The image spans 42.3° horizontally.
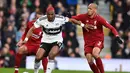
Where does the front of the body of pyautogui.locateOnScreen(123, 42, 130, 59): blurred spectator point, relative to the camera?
toward the camera

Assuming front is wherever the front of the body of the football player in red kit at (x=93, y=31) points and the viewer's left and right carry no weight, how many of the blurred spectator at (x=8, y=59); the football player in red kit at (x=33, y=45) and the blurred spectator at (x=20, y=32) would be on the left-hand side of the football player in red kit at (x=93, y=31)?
0

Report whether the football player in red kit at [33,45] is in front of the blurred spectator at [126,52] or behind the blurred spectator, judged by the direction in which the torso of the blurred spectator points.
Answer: in front

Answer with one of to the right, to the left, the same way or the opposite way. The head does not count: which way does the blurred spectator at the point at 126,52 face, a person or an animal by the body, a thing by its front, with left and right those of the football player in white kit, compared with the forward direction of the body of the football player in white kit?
the same way

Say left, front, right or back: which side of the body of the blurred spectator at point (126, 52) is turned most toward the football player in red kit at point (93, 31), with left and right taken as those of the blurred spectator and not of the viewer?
front

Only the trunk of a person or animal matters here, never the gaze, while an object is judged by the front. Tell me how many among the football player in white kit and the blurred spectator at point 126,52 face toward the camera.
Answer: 2

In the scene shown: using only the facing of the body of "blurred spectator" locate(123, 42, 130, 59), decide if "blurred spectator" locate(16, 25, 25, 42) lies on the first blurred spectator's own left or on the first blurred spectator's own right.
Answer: on the first blurred spectator's own right

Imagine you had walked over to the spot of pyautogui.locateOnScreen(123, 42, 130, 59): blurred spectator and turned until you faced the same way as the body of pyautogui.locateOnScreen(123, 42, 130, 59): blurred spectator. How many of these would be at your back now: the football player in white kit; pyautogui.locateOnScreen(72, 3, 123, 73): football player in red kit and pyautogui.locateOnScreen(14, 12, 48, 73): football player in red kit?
0

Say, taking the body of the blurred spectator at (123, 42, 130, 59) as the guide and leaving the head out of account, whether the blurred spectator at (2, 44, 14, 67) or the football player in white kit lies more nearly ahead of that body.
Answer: the football player in white kit
